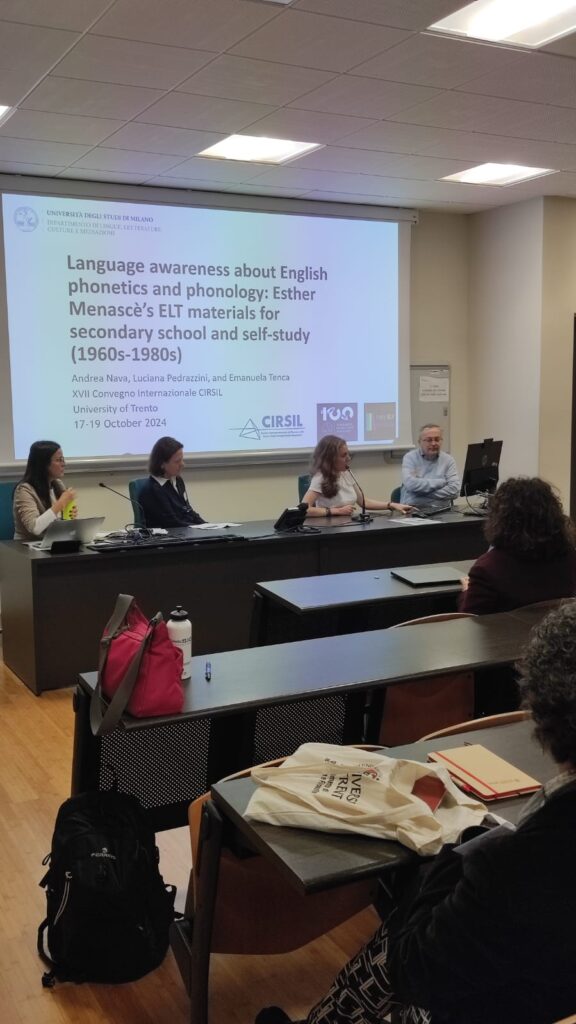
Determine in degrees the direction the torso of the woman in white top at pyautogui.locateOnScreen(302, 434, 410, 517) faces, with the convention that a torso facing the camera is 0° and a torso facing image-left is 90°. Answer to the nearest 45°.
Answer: approximately 315°

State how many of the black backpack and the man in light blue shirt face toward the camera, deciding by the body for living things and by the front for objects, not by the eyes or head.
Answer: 2

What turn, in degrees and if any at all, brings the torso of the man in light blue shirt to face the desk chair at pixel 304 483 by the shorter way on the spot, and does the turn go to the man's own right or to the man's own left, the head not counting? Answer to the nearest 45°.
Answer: approximately 90° to the man's own right

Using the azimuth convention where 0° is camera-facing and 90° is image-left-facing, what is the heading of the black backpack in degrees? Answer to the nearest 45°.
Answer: approximately 0°

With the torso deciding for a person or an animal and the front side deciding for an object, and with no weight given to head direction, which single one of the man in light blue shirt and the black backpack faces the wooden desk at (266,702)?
the man in light blue shirt

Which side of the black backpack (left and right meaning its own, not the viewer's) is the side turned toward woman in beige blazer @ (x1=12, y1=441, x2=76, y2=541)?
back

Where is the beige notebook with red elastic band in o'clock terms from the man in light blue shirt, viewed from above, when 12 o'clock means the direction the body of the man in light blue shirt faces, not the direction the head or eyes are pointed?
The beige notebook with red elastic band is roughly at 12 o'clock from the man in light blue shirt.
